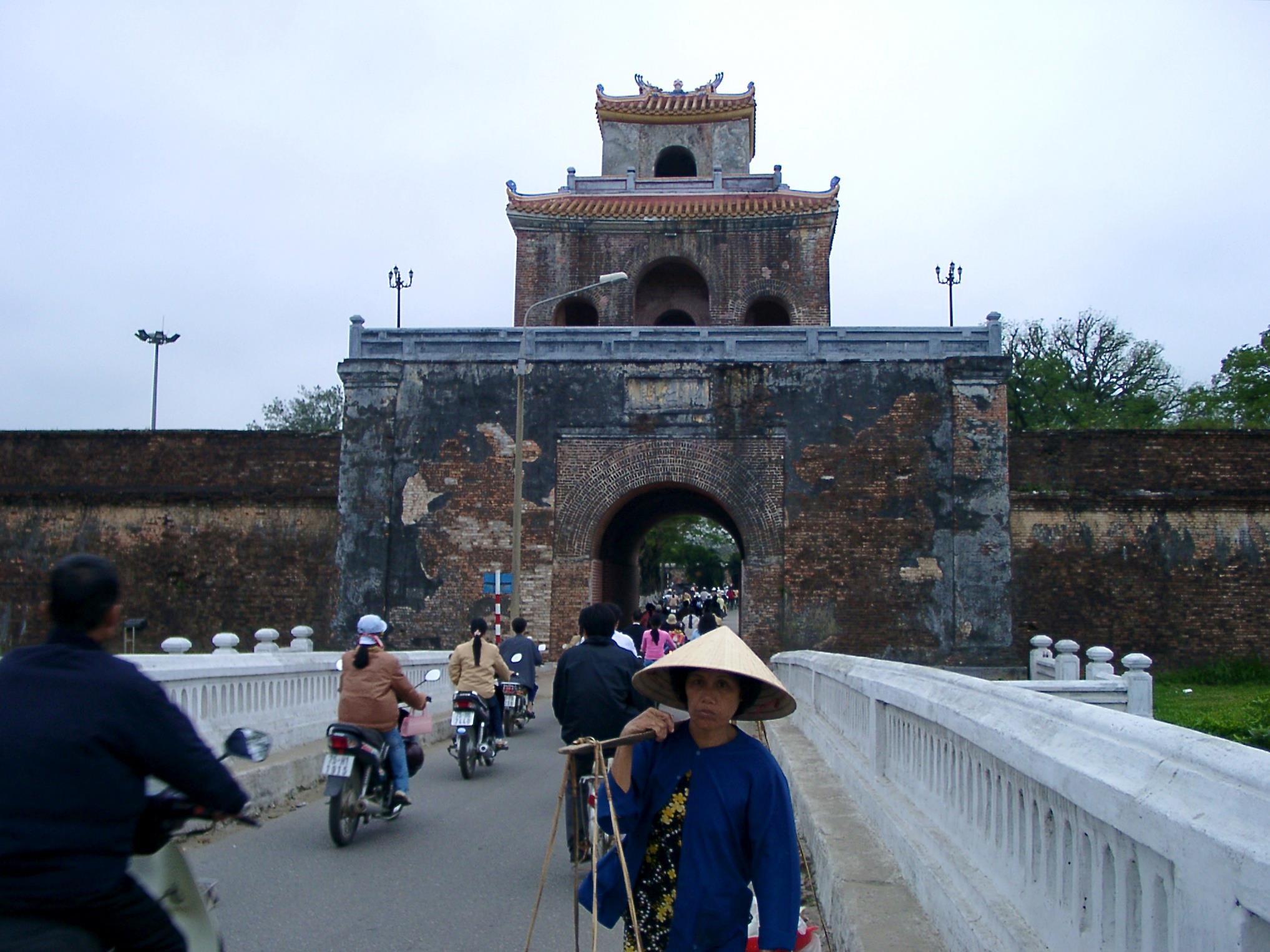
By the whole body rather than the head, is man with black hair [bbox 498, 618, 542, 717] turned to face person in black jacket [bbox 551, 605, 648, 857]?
no

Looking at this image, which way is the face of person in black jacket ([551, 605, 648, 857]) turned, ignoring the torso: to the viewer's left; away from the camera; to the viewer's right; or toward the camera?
away from the camera

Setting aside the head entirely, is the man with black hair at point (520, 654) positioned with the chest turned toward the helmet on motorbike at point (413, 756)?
no

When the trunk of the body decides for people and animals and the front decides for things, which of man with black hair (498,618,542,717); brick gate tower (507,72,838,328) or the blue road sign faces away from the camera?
the man with black hair

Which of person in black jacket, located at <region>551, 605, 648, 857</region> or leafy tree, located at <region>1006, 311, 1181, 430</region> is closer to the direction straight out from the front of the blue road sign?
the person in black jacket

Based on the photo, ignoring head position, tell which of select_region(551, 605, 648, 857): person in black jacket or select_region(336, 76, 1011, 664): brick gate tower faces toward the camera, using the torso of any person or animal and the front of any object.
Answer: the brick gate tower

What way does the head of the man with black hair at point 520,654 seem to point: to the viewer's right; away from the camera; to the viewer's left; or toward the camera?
away from the camera

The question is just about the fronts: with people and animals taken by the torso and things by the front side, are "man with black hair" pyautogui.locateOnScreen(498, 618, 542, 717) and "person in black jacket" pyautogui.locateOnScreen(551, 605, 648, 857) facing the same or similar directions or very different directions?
same or similar directions

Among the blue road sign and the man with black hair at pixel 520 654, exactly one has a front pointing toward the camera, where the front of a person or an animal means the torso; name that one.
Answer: the blue road sign

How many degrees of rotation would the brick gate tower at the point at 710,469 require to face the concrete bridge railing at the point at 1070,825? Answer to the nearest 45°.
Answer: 0° — it already faces it

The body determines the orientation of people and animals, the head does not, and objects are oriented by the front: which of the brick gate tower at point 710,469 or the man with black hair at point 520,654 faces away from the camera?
the man with black hair

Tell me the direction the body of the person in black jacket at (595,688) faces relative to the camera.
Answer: away from the camera

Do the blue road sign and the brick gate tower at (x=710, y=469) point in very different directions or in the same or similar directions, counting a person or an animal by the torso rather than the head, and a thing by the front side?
same or similar directions

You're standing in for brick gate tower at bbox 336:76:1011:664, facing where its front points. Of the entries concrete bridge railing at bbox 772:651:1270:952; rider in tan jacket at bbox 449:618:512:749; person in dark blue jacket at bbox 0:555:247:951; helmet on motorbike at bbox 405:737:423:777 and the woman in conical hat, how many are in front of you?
5

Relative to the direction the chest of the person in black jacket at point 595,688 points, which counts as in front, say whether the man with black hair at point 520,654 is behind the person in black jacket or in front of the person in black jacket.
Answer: in front

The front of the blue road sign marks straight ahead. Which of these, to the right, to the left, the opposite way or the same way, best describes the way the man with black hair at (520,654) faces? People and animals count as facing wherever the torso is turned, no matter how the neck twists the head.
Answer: the opposite way

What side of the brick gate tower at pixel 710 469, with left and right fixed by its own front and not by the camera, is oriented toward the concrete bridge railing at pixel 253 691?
front

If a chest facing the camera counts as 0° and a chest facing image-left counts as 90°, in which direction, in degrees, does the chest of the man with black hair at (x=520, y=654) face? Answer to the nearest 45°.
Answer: approximately 180°
